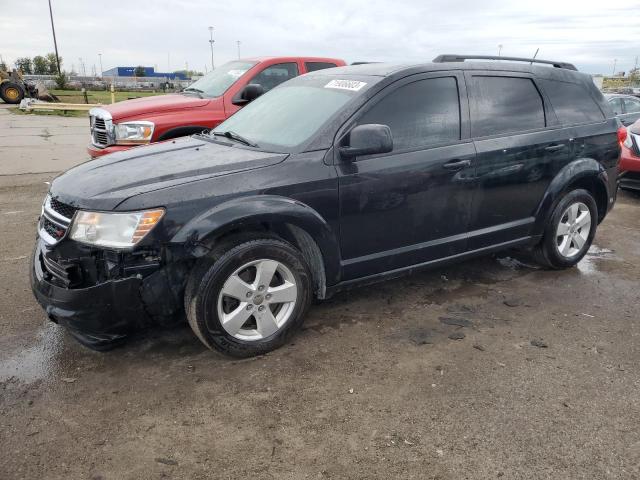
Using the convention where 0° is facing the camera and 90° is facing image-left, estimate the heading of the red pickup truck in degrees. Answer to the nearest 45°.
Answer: approximately 45°

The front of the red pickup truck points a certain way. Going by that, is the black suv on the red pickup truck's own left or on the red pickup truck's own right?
on the red pickup truck's own left

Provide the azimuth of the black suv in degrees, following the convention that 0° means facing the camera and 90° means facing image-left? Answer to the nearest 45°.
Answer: approximately 45°

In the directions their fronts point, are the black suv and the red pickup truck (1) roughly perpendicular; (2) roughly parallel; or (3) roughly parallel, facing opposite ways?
roughly parallel

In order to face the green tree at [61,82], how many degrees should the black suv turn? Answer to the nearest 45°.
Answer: approximately 90° to its right

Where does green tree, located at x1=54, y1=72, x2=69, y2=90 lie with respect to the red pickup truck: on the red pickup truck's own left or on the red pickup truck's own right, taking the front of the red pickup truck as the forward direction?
on the red pickup truck's own right

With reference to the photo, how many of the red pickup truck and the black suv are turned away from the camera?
0
